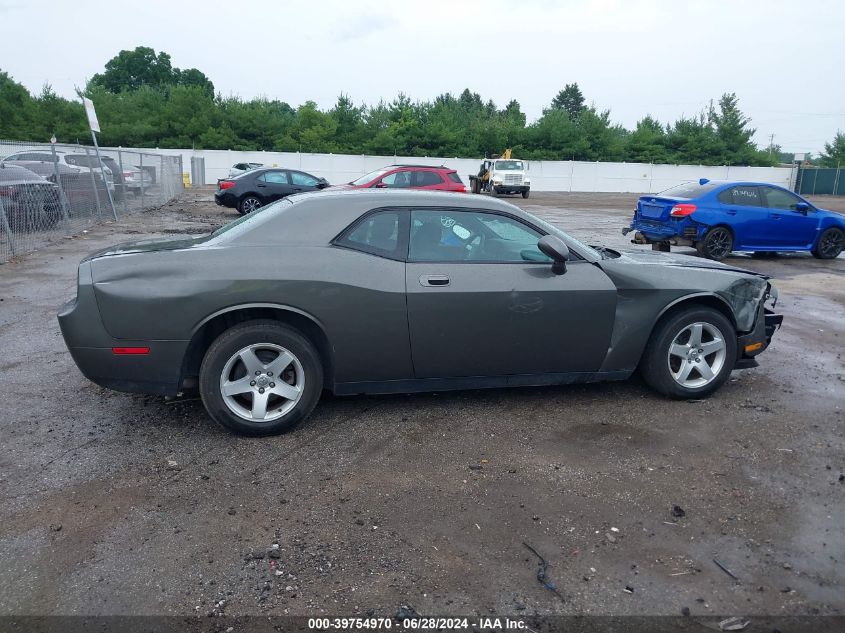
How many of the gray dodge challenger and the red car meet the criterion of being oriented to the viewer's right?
1

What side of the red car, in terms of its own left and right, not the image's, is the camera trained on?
left

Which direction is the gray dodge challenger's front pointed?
to the viewer's right

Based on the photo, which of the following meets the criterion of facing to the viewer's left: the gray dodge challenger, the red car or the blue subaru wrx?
the red car

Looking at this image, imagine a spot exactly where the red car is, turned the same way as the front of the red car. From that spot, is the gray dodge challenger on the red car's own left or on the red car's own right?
on the red car's own left

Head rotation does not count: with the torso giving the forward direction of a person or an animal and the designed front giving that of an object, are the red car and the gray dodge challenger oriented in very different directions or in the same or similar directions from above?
very different directions

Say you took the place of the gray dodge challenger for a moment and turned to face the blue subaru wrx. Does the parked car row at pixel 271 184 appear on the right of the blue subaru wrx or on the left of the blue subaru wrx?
left

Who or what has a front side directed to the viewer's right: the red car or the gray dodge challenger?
the gray dodge challenger

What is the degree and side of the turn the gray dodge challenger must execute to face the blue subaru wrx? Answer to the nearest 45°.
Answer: approximately 45° to its left

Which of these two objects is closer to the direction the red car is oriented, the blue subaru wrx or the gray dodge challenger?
the gray dodge challenger

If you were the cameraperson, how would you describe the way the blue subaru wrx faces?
facing away from the viewer and to the right of the viewer

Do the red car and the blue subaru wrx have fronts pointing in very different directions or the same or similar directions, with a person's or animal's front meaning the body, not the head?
very different directions

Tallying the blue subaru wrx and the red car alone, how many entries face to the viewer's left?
1

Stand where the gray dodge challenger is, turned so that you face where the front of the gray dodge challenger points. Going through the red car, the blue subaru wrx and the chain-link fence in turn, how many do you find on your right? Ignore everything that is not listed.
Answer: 0
